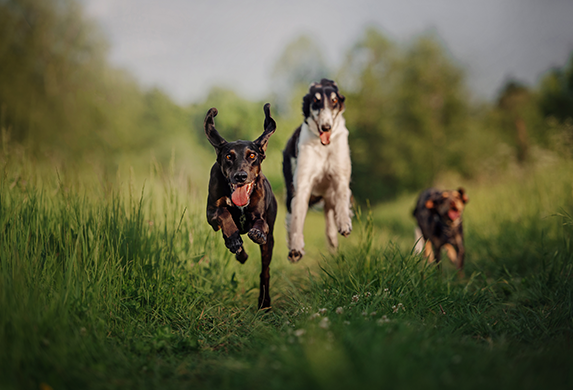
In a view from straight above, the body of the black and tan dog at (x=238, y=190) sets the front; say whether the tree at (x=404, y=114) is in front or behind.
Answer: behind

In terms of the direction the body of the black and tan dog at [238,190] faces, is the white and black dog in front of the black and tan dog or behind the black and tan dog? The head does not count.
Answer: behind

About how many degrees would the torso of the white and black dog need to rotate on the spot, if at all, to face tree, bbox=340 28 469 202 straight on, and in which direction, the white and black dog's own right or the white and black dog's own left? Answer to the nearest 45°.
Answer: approximately 180°

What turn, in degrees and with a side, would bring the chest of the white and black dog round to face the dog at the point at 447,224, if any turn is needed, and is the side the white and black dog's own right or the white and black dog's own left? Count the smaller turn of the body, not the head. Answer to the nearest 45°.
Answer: approximately 135° to the white and black dog's own left

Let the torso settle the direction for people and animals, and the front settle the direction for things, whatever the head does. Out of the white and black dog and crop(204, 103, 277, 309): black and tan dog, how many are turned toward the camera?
2

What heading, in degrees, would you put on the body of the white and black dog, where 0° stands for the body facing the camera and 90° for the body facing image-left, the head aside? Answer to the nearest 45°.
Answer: approximately 0°

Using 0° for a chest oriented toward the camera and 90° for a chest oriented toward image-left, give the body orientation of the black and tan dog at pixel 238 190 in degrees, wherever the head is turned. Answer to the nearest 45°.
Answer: approximately 0°
